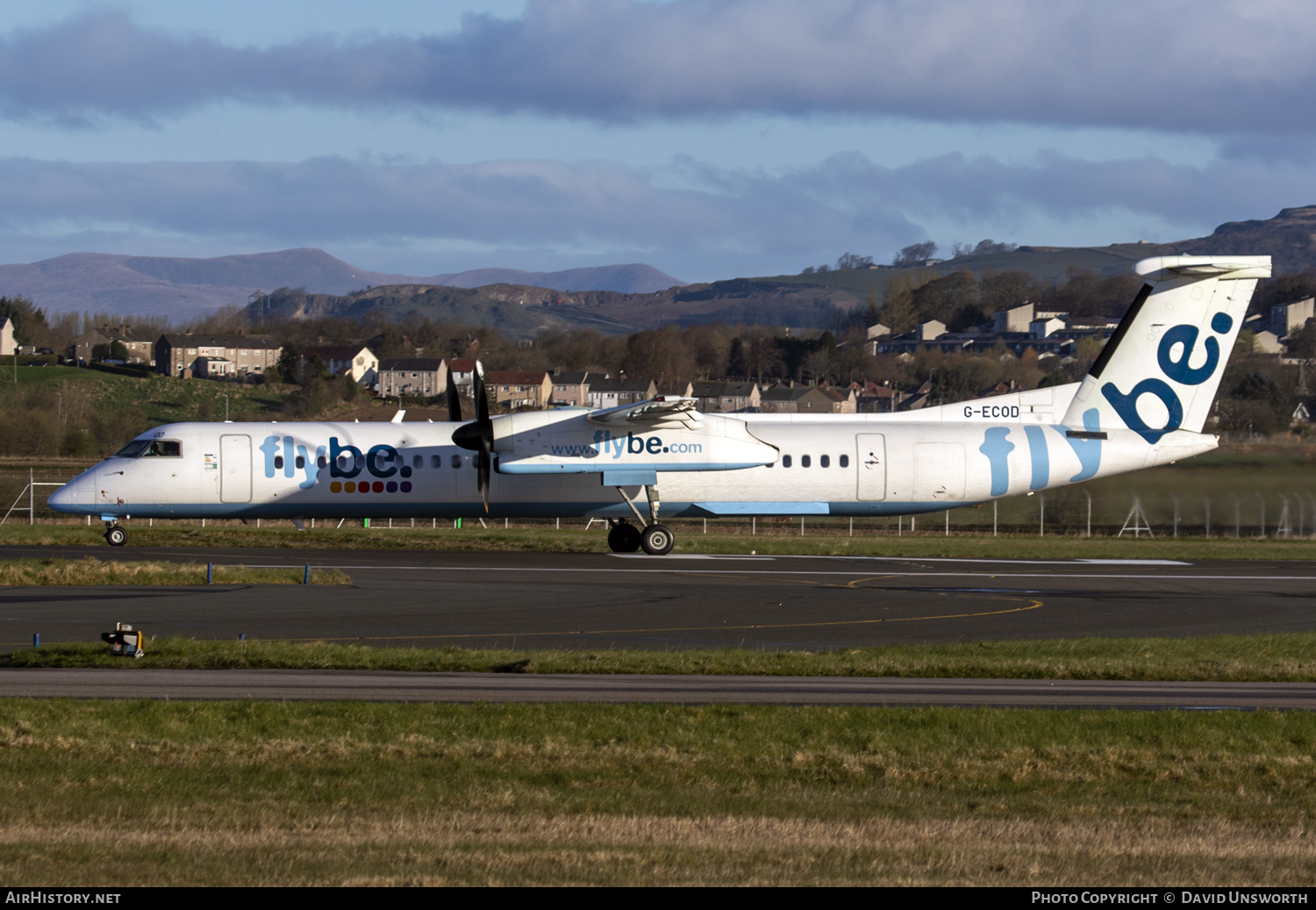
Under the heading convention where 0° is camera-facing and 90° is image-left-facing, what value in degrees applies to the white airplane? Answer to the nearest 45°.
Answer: approximately 90°
